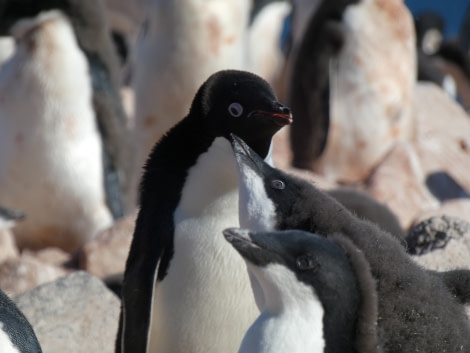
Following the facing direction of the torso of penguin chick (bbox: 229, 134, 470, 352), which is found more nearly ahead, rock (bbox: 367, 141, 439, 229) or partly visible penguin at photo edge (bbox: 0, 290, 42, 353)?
the partly visible penguin at photo edge

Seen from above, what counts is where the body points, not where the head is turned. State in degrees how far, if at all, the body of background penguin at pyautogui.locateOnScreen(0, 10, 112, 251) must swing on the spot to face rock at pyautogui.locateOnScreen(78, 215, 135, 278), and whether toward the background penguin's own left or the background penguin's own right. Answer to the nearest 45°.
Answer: approximately 45° to the background penguin's own left

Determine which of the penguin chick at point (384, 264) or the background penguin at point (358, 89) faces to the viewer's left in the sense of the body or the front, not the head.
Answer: the penguin chick

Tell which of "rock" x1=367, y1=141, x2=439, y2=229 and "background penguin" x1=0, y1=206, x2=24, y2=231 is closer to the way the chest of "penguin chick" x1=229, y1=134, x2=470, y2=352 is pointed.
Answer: the background penguin

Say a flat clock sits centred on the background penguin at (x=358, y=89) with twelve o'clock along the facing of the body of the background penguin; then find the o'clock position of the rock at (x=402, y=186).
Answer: The rock is roughly at 1 o'clock from the background penguin.

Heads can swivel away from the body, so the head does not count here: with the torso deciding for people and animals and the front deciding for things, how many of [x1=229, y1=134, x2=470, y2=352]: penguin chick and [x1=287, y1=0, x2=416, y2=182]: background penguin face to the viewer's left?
1

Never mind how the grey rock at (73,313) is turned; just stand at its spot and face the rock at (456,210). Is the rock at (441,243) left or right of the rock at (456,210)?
right

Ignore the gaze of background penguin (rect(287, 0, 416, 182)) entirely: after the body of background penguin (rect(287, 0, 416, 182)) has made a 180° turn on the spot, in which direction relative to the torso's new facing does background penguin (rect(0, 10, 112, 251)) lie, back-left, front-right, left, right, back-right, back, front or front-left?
left

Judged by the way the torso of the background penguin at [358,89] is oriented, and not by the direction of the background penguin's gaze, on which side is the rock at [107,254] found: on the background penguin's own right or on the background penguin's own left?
on the background penguin's own right

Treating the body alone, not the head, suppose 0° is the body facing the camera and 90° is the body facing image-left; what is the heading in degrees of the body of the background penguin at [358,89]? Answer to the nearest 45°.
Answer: approximately 315°

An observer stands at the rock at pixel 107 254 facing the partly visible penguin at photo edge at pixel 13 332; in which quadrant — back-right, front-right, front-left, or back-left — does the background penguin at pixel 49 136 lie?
back-right

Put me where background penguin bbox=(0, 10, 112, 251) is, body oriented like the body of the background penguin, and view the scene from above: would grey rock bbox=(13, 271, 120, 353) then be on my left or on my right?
on my left

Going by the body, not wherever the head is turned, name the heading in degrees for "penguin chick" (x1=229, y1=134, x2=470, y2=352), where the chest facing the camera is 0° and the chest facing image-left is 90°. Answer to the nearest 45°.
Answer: approximately 90°

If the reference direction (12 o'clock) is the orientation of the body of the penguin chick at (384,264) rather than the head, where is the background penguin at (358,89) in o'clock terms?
The background penguin is roughly at 3 o'clock from the penguin chick.

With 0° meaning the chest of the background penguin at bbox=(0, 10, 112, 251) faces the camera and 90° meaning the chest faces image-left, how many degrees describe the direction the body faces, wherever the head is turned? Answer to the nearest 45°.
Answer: approximately 45°

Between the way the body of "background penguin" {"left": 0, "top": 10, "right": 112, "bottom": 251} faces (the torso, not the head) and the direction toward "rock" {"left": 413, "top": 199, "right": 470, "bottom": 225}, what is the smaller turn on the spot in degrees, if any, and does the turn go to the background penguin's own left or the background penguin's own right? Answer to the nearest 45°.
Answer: approximately 90° to the background penguin's own left
